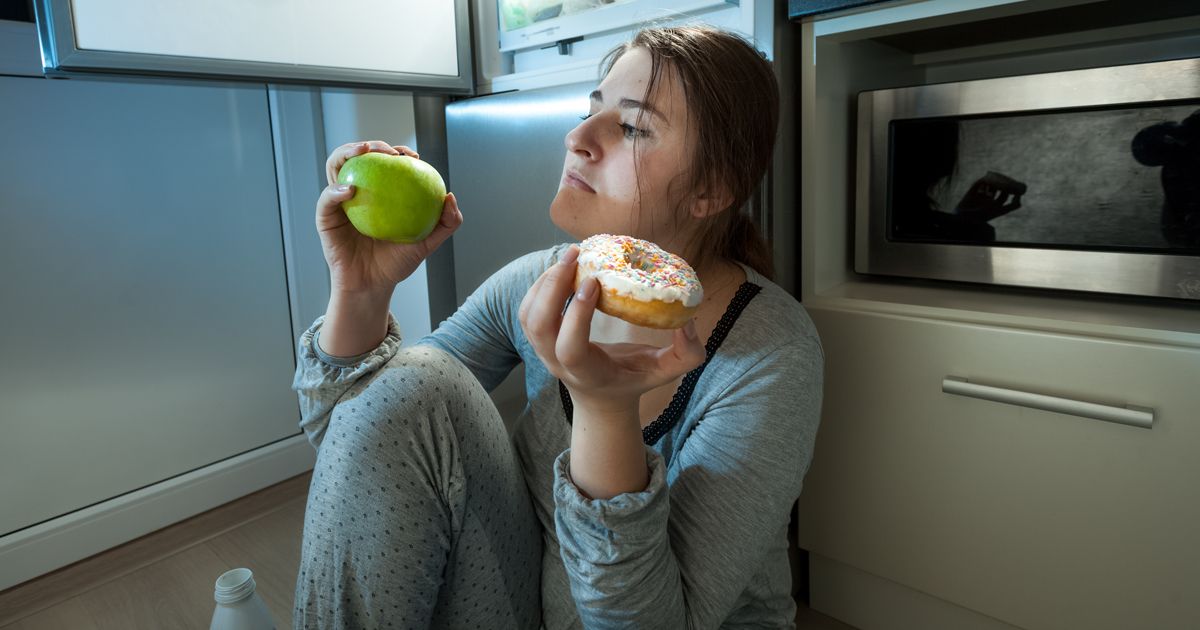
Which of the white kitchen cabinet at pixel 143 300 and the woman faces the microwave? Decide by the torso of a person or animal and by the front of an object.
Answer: the white kitchen cabinet

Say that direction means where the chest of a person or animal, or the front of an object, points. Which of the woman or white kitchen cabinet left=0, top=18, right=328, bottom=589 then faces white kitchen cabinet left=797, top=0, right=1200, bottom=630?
white kitchen cabinet left=0, top=18, right=328, bottom=589

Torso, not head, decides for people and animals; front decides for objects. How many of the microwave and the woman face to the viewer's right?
0

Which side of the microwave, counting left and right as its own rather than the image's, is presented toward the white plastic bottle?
front

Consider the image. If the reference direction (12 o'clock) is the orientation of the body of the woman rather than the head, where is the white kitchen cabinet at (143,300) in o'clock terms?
The white kitchen cabinet is roughly at 3 o'clock from the woman.

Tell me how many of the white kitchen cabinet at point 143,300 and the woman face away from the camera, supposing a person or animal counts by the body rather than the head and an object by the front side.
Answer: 0

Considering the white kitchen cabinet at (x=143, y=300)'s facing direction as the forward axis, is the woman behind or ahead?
ahead

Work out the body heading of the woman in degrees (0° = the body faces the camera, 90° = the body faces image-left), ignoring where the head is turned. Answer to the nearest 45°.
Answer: approximately 45°

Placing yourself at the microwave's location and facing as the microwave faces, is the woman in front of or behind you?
in front

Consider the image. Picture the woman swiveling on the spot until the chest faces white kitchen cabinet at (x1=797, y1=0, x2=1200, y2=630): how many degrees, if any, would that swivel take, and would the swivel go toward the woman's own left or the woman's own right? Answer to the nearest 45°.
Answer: approximately 135° to the woman's own left

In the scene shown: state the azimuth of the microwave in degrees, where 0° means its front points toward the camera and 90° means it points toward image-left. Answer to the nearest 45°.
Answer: approximately 45°

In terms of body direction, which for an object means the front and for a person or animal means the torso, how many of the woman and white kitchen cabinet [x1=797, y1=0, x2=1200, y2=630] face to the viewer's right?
0

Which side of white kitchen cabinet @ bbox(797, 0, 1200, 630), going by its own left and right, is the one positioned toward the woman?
front

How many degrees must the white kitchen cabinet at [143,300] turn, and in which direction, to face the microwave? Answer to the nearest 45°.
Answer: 0° — it already faces it

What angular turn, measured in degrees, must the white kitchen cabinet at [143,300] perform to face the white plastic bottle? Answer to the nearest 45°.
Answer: approximately 45° to its right

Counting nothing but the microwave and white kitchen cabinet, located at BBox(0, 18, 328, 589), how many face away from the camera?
0

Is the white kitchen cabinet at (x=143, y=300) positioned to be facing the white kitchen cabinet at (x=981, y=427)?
yes
